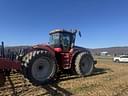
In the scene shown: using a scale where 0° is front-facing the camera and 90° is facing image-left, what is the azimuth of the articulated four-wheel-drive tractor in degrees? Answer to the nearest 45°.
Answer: approximately 225°
